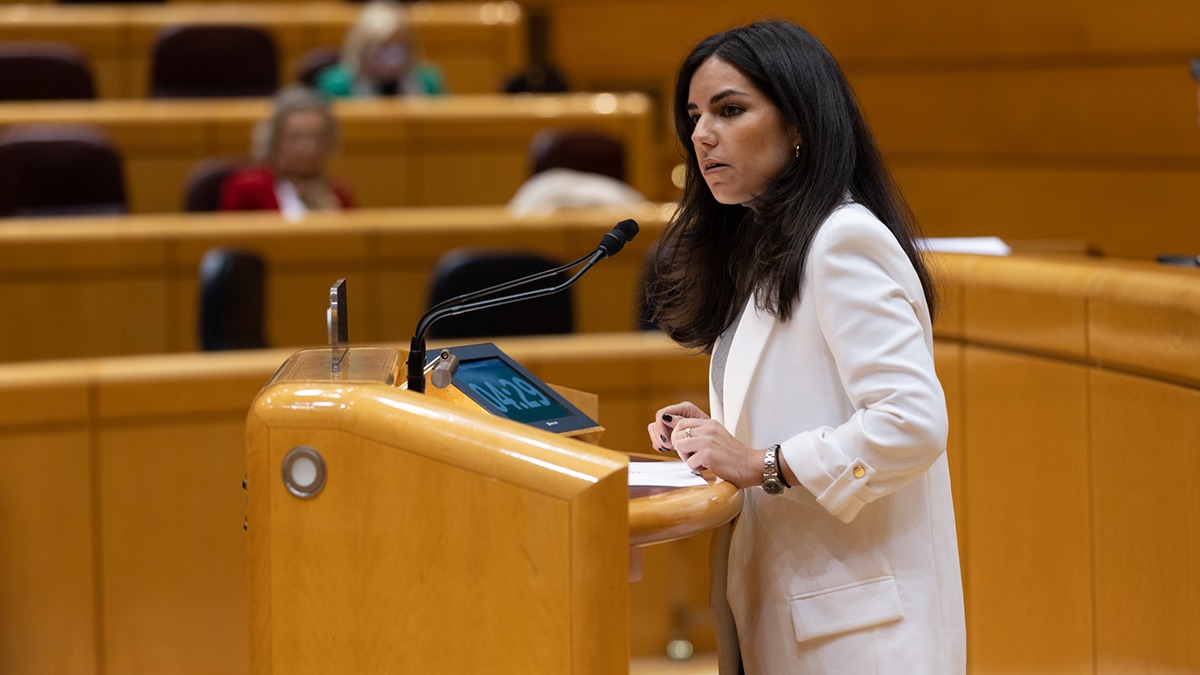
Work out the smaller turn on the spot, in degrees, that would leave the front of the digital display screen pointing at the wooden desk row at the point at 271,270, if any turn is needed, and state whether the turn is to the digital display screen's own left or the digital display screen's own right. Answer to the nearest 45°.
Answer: approximately 135° to the digital display screen's own left

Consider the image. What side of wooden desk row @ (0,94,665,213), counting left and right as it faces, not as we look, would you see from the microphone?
front

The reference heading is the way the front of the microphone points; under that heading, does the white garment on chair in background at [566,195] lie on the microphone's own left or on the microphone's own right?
on the microphone's own left

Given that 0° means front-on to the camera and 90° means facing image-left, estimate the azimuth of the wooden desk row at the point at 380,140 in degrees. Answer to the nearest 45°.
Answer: approximately 0°

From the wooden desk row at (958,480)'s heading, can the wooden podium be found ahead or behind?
ahead

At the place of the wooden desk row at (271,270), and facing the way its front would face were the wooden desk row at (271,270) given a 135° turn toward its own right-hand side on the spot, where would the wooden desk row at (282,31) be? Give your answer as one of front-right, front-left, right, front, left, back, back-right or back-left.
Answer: front-right

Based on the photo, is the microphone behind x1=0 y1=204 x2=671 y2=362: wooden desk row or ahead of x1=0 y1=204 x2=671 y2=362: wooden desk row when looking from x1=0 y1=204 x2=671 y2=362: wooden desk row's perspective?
ahead

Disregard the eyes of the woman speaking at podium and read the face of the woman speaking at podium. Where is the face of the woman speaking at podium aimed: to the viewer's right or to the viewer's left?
to the viewer's left

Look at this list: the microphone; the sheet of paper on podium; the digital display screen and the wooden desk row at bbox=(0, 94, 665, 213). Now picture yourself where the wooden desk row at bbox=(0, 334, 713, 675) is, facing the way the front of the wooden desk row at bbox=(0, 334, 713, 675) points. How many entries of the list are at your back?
1
